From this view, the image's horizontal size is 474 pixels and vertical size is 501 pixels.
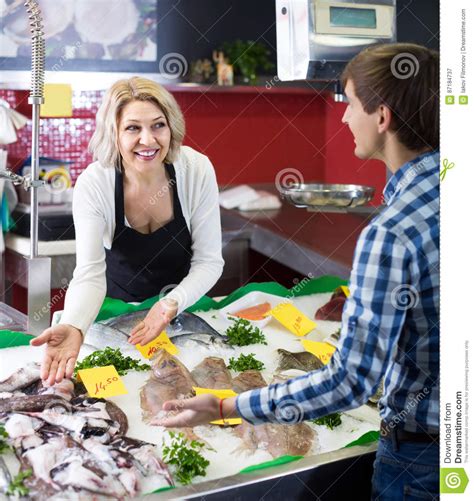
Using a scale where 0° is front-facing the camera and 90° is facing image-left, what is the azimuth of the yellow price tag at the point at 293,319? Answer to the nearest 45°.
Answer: approximately 0°

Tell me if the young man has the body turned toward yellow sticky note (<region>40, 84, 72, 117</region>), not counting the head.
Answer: yes

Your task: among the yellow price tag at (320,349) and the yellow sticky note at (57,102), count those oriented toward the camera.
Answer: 2

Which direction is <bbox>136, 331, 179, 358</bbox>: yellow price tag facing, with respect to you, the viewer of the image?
facing the viewer

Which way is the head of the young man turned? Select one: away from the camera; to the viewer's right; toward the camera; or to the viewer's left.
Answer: to the viewer's left

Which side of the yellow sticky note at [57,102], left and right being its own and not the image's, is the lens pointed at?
front

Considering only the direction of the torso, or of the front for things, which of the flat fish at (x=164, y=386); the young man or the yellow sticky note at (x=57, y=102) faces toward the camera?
the yellow sticky note

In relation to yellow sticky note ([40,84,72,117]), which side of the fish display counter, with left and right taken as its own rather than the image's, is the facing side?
back

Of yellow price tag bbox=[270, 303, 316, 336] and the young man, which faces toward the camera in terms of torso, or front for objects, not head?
the yellow price tag

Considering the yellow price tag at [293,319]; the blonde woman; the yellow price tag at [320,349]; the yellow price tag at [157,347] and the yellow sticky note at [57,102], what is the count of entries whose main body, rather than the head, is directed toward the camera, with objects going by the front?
5
